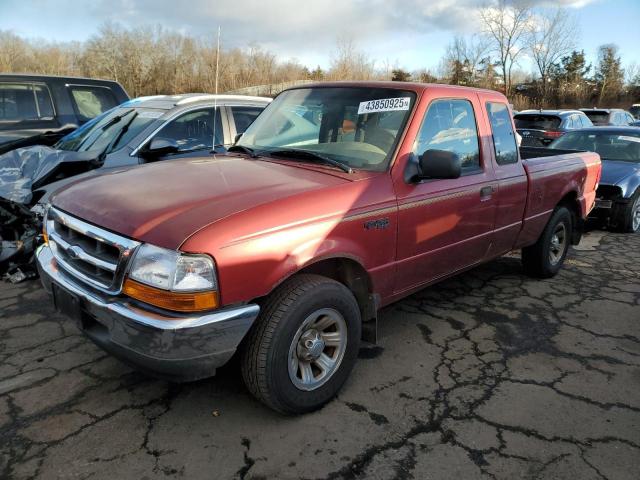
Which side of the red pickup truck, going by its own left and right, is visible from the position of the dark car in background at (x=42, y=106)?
right

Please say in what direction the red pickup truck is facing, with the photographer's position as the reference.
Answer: facing the viewer and to the left of the viewer

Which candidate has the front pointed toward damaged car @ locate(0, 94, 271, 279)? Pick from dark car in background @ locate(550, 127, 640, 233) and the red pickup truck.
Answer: the dark car in background

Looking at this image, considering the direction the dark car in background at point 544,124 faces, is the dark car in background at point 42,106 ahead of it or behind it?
behind

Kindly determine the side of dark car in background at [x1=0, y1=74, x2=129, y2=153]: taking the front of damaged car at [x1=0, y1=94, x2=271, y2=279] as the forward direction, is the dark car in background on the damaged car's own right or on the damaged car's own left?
on the damaged car's own right

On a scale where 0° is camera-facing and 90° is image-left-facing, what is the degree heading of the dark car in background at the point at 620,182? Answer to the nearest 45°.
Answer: approximately 45°

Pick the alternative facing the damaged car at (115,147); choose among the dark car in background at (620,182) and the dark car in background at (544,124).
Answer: the dark car in background at (620,182)

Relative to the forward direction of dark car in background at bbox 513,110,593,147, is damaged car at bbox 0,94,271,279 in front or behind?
behind
